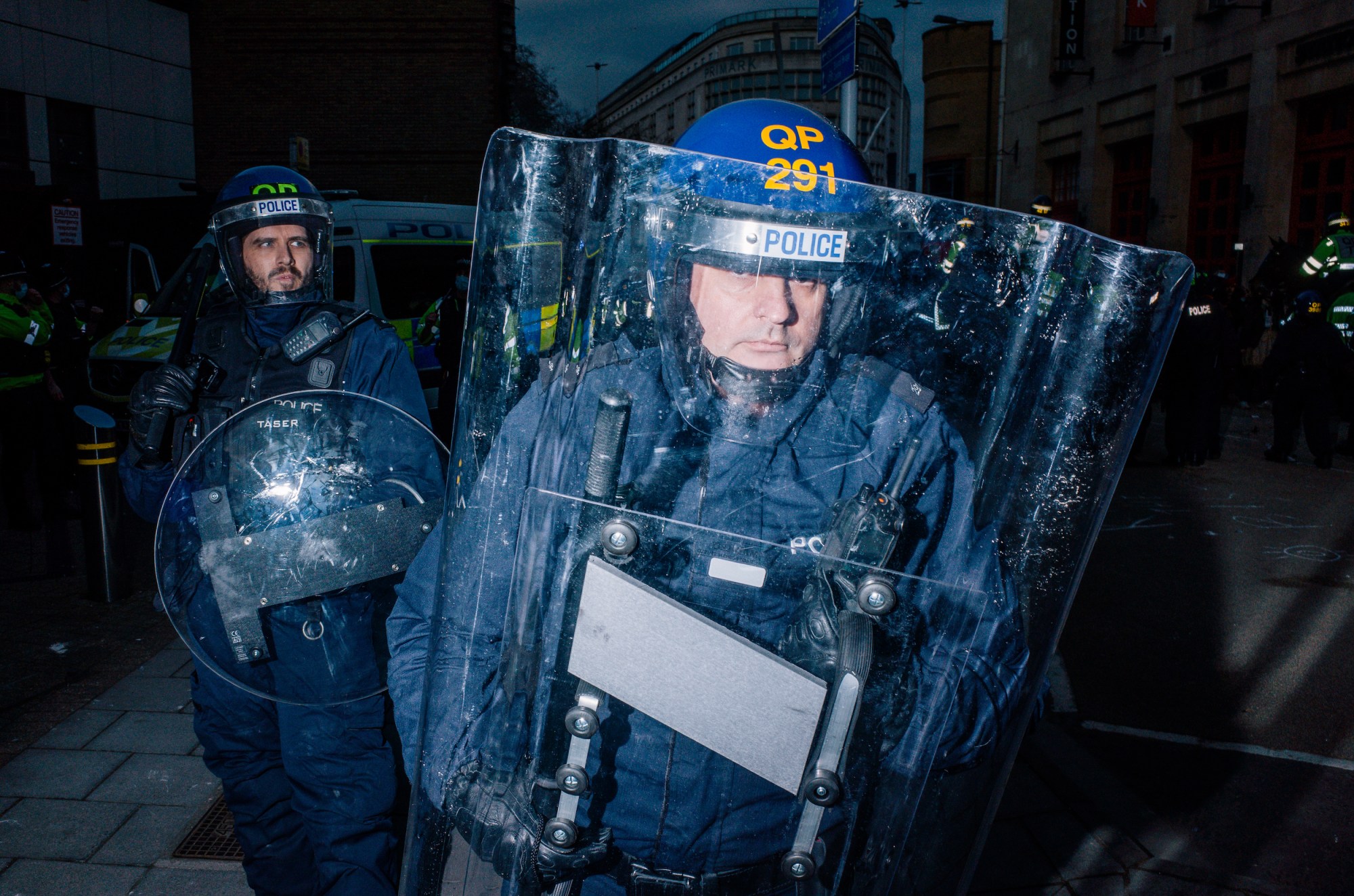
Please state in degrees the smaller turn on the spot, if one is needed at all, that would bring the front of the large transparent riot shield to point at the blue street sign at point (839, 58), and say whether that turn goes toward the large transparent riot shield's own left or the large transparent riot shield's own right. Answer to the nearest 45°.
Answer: approximately 180°

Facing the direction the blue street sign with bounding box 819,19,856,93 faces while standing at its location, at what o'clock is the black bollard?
The black bollard is roughly at 1 o'clock from the blue street sign.

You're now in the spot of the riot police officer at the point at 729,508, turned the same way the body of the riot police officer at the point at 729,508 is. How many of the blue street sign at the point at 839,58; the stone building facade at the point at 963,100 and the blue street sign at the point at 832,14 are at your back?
3

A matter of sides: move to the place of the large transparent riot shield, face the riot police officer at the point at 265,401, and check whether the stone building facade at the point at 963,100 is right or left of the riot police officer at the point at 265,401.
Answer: right

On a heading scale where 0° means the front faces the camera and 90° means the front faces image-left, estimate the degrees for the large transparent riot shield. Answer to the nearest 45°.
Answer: approximately 0°

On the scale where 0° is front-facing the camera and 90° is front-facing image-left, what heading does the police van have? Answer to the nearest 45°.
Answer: approximately 45°

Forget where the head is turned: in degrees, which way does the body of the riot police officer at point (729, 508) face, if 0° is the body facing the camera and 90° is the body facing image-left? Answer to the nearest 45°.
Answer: approximately 0°

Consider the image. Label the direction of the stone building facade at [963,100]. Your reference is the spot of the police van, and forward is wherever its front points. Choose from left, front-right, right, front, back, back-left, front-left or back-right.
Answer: back
